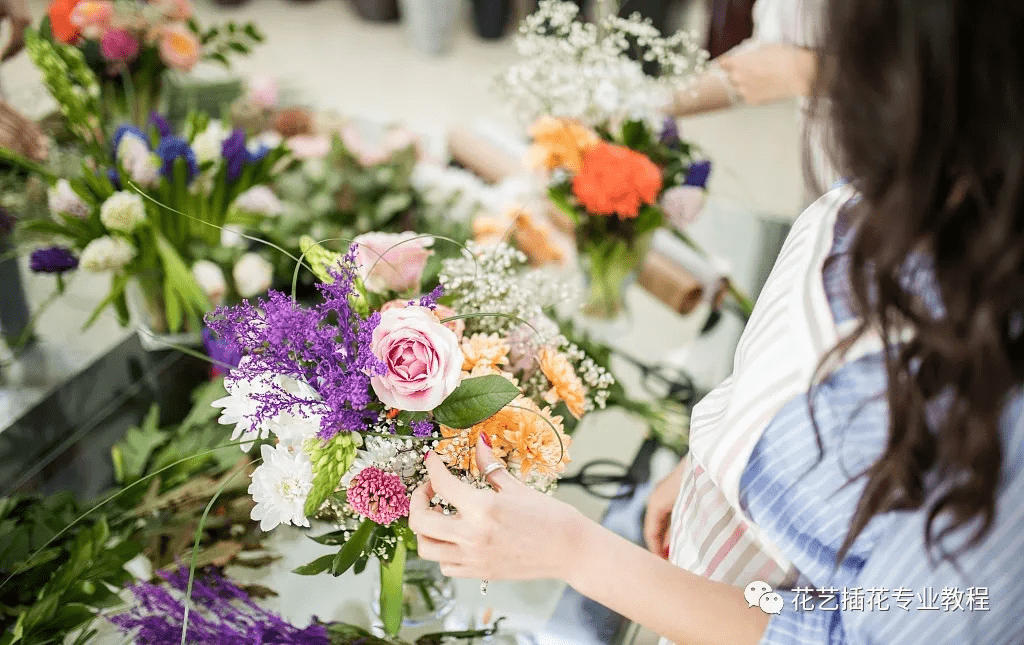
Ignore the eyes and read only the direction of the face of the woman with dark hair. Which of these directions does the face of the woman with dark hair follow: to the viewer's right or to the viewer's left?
to the viewer's left

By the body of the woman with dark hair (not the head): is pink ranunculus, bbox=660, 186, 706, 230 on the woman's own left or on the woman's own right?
on the woman's own right

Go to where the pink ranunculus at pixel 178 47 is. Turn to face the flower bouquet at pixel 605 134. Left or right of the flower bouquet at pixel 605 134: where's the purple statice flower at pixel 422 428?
right

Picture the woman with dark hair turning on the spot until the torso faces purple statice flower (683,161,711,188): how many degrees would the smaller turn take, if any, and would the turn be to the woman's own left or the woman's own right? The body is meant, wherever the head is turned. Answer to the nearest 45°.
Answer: approximately 90° to the woman's own right

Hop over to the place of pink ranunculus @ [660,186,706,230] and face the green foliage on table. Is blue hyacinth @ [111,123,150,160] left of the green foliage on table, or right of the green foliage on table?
right

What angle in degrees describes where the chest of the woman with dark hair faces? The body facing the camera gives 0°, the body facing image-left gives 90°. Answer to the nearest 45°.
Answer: approximately 90°

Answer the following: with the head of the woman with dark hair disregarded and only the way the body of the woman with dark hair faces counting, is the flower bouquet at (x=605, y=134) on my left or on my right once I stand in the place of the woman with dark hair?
on my right

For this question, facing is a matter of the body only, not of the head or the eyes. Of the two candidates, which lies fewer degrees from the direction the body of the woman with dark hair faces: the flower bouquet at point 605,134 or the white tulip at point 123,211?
the white tulip
